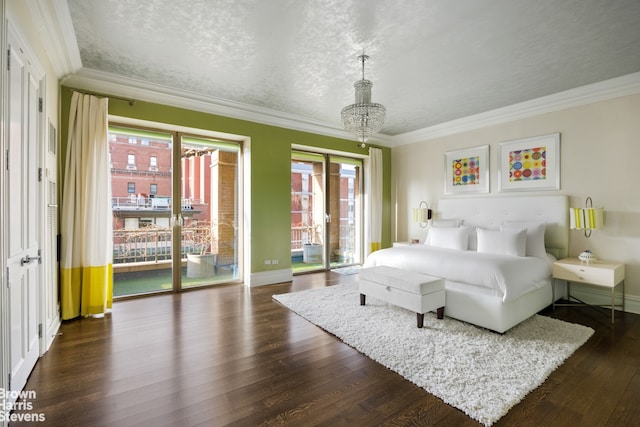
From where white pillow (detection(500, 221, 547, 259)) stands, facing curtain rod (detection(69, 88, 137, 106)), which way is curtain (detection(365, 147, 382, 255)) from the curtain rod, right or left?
right

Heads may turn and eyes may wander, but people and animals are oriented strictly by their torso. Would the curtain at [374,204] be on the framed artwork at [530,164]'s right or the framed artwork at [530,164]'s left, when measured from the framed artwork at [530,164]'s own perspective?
on its right

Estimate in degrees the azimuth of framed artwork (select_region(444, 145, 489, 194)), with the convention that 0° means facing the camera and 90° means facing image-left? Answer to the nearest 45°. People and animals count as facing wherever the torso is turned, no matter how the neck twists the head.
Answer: approximately 45°

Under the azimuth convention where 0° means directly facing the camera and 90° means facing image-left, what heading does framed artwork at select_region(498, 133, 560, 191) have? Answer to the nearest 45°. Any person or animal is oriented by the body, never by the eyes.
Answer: approximately 45°

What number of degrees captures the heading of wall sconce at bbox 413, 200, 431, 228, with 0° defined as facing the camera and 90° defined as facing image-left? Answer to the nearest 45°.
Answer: approximately 45°

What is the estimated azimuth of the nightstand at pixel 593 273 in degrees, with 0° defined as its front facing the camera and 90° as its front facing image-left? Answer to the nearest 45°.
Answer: approximately 45°

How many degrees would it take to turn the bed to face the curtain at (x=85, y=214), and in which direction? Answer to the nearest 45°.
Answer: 0° — it already faces it

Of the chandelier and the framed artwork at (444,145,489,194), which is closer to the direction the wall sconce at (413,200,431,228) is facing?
the chandelier

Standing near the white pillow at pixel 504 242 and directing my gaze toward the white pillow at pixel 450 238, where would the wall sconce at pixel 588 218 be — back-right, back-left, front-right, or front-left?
back-right
